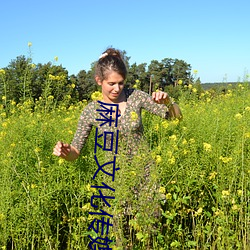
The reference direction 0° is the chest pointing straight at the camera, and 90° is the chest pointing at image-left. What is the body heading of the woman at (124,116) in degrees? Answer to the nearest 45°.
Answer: approximately 0°
